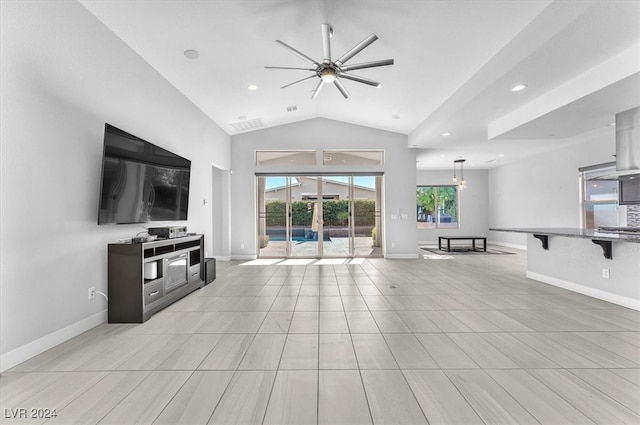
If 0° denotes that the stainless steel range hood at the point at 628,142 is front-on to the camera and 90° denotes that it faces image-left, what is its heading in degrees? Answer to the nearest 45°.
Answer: approximately 45°

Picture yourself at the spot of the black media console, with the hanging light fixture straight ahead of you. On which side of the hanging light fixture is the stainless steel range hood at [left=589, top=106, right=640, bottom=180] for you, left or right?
right

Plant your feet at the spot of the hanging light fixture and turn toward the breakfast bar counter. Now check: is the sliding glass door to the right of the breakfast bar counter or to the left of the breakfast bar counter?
right

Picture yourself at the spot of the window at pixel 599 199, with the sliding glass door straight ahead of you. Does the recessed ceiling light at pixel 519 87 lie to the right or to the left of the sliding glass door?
left

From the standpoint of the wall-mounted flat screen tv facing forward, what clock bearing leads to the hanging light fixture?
The hanging light fixture is roughly at 10 o'clock from the wall-mounted flat screen tv.

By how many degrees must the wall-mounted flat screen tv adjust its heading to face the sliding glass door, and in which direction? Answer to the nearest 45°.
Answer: approximately 90° to its left

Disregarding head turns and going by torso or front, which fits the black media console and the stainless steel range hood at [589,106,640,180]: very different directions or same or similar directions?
very different directions

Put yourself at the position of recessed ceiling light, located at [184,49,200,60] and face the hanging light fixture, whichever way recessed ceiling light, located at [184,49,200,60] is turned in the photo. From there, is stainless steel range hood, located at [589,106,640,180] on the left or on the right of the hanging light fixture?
right
